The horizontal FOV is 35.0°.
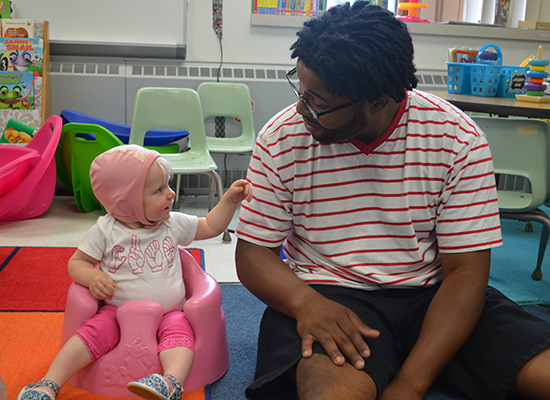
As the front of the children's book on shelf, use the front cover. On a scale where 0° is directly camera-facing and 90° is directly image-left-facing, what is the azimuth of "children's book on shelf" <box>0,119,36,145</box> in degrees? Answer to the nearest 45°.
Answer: approximately 0°

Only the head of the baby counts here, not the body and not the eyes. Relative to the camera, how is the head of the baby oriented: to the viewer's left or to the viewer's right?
to the viewer's right
